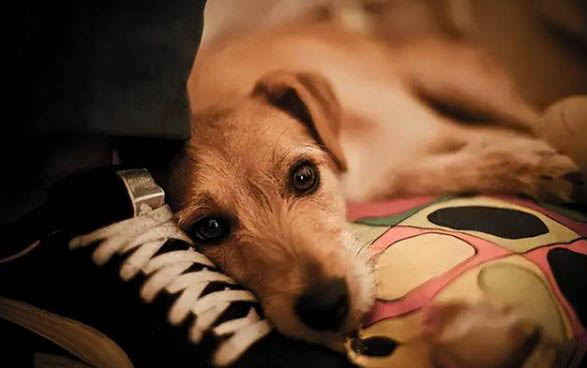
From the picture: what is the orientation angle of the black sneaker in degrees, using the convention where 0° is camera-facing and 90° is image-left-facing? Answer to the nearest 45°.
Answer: approximately 315°
